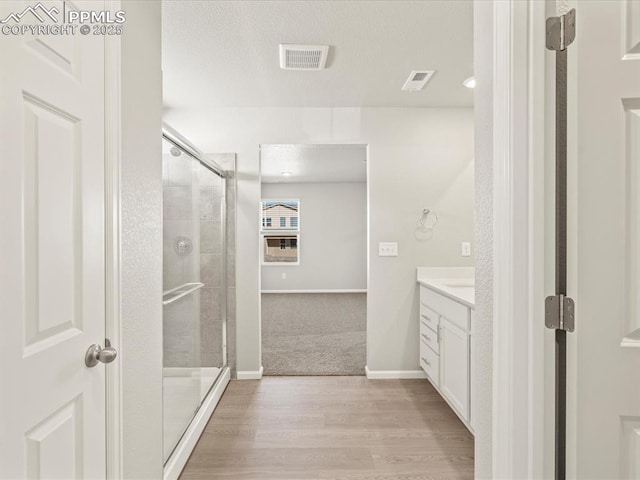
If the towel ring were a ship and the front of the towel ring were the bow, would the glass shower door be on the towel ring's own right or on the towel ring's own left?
on the towel ring's own right

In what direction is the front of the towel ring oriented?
toward the camera

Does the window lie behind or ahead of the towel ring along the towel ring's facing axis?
behind

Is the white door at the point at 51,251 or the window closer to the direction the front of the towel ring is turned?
the white door

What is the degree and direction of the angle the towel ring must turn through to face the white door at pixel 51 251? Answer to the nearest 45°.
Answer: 0° — it already faces it

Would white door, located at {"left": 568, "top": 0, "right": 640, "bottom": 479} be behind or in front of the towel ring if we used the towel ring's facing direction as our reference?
in front

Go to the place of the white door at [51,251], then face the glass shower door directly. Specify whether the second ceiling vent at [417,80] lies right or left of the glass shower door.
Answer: right
